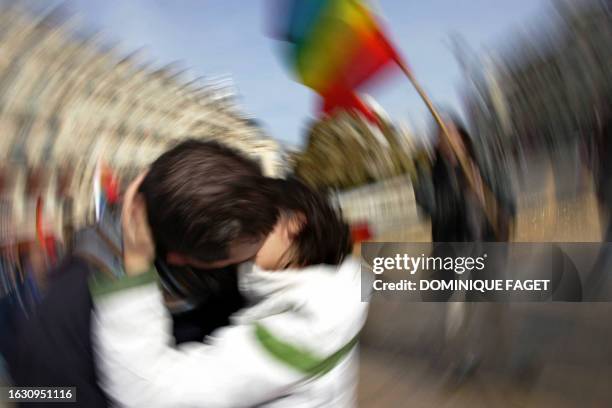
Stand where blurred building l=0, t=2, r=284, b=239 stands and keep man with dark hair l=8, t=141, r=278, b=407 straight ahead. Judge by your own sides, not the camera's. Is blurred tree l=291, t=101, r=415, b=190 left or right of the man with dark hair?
left

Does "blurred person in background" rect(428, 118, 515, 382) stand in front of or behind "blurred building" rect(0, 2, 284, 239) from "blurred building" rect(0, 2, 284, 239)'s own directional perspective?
in front

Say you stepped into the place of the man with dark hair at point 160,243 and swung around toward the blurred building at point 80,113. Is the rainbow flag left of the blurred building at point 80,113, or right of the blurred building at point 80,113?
right

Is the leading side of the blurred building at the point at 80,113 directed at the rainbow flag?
yes

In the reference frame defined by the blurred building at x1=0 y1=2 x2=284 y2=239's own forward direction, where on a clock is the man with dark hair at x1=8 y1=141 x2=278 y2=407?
The man with dark hair is roughly at 1 o'clock from the blurred building.

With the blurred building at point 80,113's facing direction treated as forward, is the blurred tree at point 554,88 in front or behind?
in front

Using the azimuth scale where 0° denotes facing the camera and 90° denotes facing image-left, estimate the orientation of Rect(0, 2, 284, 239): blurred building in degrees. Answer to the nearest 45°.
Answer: approximately 315°

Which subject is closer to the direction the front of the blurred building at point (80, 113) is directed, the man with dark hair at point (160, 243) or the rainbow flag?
the rainbow flag
